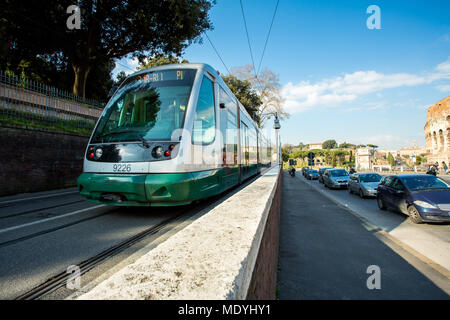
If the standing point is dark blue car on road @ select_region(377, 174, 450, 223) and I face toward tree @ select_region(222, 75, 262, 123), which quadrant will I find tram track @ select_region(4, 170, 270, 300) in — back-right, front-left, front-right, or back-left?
back-left

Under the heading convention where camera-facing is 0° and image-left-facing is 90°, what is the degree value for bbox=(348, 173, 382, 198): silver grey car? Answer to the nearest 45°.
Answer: approximately 315°

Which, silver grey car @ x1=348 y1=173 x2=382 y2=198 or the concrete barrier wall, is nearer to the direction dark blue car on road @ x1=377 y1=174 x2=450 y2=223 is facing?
the concrete barrier wall

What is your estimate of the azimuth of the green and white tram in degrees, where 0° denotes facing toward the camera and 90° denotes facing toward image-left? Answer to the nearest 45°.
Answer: approximately 45°

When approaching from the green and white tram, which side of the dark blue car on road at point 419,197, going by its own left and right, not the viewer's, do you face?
right

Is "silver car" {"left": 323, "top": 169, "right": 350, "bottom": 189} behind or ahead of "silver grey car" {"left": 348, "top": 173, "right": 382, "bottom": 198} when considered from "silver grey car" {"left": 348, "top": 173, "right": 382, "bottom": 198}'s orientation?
behind

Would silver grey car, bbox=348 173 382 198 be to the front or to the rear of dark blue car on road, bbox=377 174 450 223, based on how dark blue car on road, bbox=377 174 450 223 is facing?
to the rear

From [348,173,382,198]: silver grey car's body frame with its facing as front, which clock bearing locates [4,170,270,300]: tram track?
The tram track is roughly at 2 o'clock from the silver grey car.

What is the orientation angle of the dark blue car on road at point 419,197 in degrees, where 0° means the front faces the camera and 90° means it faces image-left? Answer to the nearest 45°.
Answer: approximately 315°

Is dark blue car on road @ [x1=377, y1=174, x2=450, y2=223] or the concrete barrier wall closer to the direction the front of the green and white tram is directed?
the concrete barrier wall
